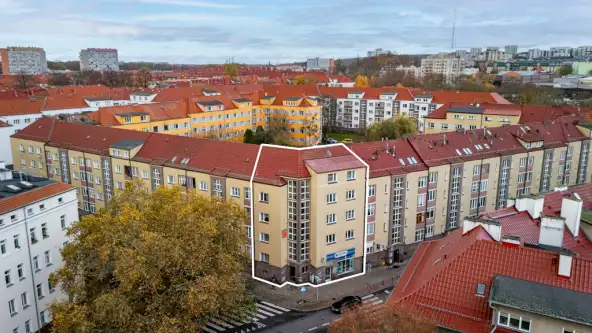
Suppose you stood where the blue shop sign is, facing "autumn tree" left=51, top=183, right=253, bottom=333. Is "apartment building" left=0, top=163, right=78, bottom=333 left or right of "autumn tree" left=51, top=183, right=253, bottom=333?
right

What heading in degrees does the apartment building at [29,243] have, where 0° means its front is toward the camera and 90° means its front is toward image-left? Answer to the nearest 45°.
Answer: approximately 315°

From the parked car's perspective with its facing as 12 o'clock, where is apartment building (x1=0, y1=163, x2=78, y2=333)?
The apartment building is roughly at 1 o'clock from the parked car.

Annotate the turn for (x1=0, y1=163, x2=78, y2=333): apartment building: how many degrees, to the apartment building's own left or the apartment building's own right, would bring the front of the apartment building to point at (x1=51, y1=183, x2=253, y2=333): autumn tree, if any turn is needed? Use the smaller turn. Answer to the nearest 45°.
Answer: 0° — it already faces it

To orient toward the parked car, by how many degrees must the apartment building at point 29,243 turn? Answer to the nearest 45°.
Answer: approximately 45° to its left

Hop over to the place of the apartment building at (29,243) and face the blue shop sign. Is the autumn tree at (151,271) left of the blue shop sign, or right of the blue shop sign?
right

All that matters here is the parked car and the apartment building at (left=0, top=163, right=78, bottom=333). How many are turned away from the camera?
0

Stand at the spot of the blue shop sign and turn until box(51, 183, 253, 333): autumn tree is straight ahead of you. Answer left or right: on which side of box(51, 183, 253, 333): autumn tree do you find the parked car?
left
